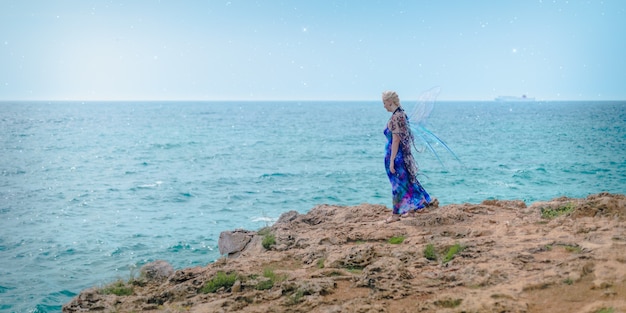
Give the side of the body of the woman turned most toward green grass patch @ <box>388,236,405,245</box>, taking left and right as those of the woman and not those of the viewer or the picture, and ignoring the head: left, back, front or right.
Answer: left

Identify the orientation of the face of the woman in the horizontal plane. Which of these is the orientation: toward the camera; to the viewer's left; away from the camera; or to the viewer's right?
to the viewer's left

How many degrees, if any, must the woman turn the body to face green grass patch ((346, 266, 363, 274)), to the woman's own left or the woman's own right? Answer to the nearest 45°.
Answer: approximately 90° to the woman's own left

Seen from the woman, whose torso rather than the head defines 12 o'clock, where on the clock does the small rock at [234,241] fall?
The small rock is roughly at 12 o'clock from the woman.

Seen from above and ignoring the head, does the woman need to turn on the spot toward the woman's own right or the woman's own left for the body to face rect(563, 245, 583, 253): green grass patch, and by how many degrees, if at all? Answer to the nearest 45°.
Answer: approximately 135° to the woman's own left

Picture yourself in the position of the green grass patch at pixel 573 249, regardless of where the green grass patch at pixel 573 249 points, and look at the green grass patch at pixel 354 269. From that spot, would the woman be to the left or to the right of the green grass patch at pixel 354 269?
right

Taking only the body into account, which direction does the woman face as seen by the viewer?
to the viewer's left

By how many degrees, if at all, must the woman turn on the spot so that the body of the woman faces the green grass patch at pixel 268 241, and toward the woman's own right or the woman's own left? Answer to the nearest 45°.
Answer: approximately 45° to the woman's own left

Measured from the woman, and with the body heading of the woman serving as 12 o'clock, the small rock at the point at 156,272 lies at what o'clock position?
The small rock is roughly at 11 o'clock from the woman.
